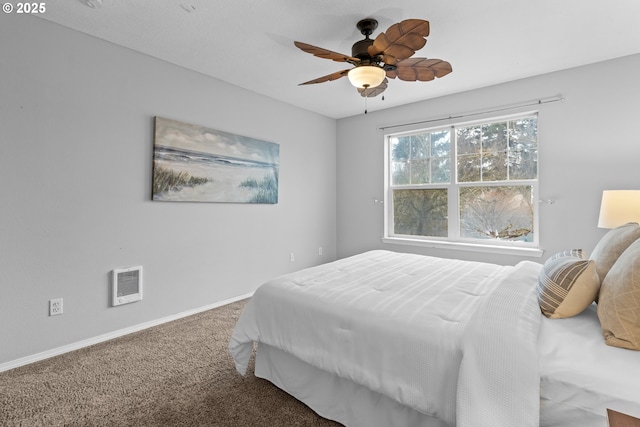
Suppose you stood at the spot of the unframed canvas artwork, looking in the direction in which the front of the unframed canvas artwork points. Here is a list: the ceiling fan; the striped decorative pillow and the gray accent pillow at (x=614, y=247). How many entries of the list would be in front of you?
3

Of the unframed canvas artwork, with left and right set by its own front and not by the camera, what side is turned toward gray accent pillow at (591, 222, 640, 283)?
front

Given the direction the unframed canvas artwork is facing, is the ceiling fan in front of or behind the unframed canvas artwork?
in front

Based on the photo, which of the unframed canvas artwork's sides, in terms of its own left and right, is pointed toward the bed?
front

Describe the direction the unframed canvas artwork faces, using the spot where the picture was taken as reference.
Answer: facing the viewer and to the right of the viewer

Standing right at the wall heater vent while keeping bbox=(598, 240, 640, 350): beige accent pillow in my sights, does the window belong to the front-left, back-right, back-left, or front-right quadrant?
front-left

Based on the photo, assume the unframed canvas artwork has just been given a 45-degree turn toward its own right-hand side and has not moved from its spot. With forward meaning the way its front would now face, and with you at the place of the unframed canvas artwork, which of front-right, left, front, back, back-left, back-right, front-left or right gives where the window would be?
left
